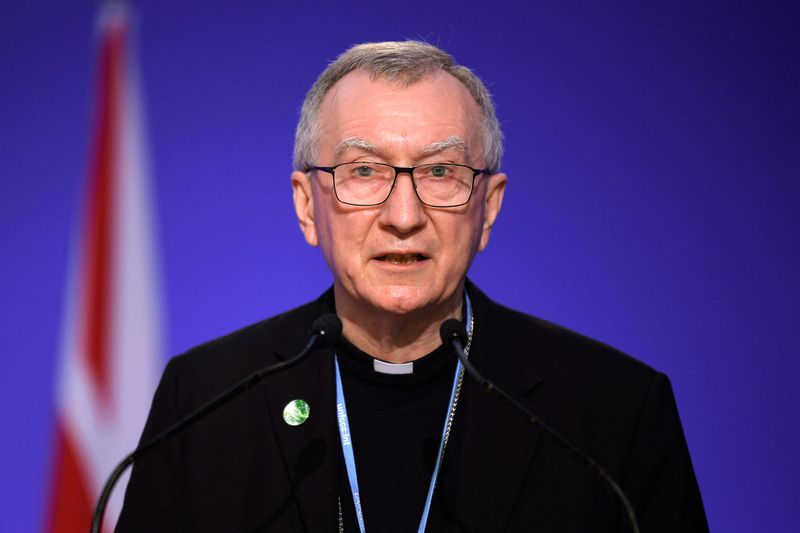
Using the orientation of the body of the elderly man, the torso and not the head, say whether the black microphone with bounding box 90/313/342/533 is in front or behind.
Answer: in front

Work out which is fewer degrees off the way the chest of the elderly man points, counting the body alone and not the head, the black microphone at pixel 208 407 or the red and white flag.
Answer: the black microphone

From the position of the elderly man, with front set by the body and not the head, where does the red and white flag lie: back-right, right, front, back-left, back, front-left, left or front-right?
back-right

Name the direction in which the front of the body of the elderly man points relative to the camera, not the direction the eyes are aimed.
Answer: toward the camera

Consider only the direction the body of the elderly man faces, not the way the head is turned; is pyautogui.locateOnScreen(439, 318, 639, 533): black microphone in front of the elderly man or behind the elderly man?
in front
